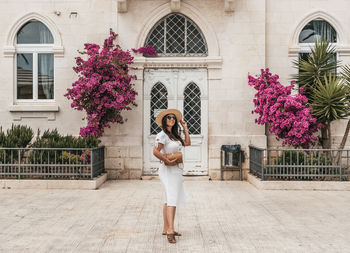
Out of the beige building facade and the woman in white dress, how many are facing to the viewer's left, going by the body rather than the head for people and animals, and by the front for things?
0

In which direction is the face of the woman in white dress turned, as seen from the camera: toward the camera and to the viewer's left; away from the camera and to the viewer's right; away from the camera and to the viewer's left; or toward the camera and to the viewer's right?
toward the camera and to the viewer's right

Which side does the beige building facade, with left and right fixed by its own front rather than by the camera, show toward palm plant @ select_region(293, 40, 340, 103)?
left

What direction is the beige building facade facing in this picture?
toward the camera

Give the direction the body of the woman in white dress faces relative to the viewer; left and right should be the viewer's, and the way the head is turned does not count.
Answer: facing the viewer and to the right of the viewer

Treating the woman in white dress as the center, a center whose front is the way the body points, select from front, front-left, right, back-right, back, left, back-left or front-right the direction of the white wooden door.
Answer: back-left

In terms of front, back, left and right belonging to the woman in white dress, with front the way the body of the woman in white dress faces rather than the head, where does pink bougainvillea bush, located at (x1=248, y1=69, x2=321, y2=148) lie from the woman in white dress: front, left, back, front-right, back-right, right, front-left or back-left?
left

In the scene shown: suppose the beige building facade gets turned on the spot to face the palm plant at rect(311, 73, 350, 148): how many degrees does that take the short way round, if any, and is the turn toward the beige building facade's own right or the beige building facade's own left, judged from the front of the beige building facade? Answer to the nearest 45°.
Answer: approximately 90° to the beige building facade's own left
